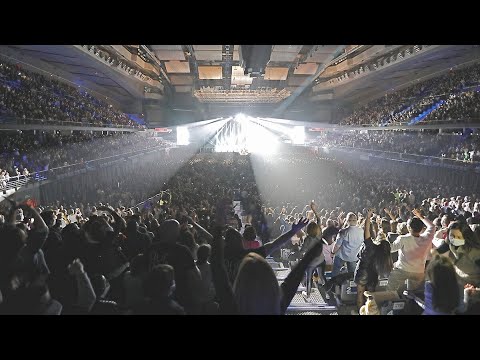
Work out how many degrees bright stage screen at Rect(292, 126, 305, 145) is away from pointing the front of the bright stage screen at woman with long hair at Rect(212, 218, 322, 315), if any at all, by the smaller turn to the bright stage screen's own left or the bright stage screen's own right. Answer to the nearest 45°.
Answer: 0° — it already faces them

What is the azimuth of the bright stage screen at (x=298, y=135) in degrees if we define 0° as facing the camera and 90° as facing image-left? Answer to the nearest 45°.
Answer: approximately 0°

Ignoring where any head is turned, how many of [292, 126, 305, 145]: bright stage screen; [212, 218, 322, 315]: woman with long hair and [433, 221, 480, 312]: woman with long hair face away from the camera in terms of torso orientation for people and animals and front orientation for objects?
1

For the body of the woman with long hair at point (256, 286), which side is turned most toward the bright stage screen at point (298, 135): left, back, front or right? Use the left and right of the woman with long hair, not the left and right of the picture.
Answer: front

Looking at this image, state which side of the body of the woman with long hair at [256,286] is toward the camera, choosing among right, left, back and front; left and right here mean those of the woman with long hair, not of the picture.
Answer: back

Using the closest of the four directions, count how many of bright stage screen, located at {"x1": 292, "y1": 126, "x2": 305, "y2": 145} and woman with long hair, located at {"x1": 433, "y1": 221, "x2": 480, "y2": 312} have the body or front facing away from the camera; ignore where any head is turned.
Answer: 0

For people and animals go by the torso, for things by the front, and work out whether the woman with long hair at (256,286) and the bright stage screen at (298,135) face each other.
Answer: yes

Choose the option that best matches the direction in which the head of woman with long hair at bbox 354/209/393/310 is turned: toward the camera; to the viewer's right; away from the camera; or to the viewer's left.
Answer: away from the camera

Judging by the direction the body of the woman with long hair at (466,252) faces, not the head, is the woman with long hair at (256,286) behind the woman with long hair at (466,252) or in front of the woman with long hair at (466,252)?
in front

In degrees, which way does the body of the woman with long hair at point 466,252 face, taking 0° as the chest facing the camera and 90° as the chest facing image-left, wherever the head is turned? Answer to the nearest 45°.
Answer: approximately 45°

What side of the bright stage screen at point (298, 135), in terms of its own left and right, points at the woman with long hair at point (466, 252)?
front

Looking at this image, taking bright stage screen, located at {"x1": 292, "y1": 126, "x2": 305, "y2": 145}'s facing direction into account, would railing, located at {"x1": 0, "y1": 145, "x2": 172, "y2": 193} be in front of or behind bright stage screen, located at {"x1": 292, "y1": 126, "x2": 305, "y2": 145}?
in front

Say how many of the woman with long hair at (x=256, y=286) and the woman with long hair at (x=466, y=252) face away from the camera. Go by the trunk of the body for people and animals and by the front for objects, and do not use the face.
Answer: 1

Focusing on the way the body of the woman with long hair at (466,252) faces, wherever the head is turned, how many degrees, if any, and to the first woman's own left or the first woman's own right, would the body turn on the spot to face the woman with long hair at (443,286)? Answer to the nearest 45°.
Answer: approximately 45° to the first woman's own left

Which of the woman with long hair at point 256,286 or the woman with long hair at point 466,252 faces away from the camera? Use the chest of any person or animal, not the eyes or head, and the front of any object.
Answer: the woman with long hair at point 256,286
